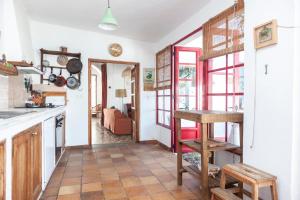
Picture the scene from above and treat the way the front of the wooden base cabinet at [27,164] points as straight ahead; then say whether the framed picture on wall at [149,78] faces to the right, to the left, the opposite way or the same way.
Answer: to the right

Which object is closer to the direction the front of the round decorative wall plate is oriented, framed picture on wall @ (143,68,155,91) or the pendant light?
the pendant light

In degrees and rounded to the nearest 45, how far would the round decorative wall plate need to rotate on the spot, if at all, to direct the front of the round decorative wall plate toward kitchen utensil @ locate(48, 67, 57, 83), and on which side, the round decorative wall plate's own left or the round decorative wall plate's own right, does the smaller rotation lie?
approximately 90° to the round decorative wall plate's own right

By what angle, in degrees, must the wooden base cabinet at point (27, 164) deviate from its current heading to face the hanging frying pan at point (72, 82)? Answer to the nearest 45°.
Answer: approximately 135° to its left

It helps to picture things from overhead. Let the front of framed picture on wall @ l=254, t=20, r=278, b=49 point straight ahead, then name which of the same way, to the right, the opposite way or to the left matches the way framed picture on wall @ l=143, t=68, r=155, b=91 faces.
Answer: to the left

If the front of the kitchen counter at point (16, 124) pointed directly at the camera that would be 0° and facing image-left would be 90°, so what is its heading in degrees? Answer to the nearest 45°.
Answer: approximately 315°

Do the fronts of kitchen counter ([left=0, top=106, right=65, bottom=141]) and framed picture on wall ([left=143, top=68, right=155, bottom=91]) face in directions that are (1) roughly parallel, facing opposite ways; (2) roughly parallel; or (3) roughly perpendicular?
roughly perpendicular

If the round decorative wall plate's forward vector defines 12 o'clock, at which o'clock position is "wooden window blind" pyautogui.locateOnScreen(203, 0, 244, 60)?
The wooden window blind is roughly at 11 o'clock from the round decorative wall plate.

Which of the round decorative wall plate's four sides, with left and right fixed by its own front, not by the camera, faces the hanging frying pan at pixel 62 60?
right

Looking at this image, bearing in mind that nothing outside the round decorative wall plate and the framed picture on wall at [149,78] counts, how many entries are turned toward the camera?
2

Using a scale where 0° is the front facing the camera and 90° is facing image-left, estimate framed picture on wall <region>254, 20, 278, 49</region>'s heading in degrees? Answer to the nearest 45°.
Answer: approximately 45°

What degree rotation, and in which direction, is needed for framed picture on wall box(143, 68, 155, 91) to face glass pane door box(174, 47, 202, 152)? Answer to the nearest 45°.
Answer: approximately 45° to its left

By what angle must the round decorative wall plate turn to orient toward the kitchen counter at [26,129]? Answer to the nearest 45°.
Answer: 0° — it already faces it

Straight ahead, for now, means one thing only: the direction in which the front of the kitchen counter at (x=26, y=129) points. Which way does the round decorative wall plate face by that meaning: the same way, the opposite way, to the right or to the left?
to the right

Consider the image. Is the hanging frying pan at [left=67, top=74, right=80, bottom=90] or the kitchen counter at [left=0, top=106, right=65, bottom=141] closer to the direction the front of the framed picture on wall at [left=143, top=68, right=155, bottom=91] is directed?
the kitchen counter
